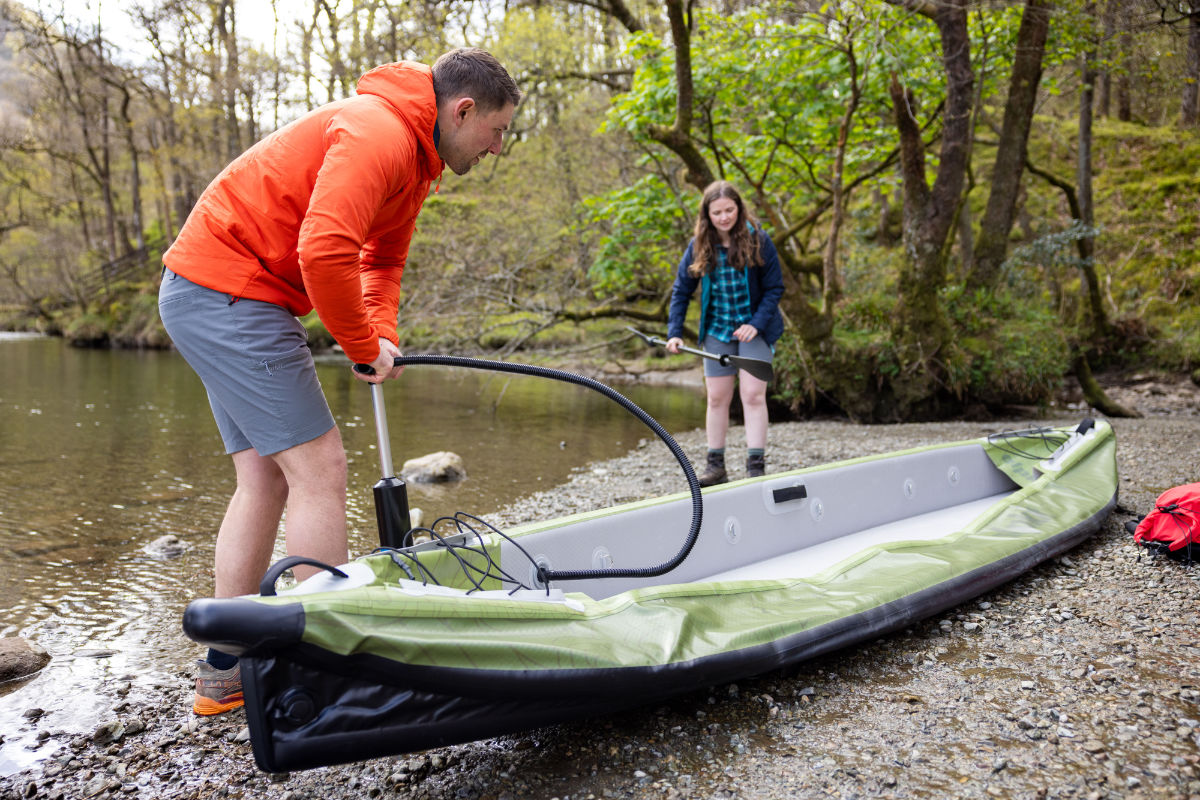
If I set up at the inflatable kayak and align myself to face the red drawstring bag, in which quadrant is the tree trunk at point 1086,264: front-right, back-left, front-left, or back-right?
front-left

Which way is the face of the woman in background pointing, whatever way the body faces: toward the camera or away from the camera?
toward the camera

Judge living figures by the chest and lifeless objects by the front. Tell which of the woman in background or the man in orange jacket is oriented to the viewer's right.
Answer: the man in orange jacket

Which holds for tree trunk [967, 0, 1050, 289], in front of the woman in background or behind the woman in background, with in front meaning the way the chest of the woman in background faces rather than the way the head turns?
behind

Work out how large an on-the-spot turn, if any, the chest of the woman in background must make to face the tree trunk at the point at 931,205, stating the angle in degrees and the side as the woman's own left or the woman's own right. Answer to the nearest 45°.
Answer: approximately 135° to the woman's own left

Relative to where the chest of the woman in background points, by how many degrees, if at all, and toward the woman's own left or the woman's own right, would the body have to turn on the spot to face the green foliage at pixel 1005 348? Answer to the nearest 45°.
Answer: approximately 135° to the woman's own left

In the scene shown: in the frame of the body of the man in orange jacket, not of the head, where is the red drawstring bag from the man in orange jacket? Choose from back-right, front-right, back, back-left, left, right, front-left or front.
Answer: front

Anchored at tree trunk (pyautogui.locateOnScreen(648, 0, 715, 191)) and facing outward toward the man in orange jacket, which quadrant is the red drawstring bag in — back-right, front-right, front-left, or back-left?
front-left

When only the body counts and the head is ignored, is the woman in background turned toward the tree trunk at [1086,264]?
no

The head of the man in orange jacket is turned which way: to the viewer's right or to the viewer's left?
to the viewer's right

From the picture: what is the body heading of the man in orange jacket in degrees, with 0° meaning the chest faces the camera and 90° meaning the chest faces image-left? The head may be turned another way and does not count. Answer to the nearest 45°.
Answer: approximately 270°

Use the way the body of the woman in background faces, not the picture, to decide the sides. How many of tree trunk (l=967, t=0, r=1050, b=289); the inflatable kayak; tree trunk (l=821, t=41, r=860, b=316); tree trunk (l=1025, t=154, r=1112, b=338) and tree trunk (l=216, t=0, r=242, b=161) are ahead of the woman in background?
1

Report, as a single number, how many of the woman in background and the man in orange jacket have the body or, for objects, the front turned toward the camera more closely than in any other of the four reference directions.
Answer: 1

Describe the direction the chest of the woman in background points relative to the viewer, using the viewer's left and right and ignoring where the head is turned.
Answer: facing the viewer

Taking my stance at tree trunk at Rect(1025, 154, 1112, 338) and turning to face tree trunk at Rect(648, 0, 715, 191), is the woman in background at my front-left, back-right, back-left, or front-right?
front-left

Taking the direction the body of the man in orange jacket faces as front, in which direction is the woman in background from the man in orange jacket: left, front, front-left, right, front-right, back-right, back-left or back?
front-left

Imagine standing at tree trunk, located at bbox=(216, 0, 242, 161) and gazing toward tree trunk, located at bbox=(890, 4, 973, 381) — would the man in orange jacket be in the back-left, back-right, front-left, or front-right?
front-right
